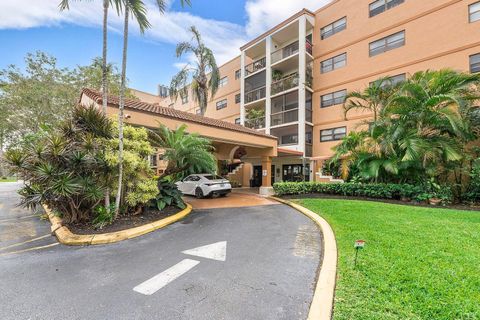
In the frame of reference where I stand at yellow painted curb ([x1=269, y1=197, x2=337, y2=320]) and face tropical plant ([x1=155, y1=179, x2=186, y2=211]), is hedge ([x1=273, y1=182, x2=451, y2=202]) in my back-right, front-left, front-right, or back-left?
front-right

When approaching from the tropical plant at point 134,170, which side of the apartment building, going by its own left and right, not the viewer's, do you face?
front

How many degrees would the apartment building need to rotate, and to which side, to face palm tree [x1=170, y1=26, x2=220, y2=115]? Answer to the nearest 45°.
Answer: approximately 45° to its right

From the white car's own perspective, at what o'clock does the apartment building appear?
The apartment building is roughly at 4 o'clock from the white car.

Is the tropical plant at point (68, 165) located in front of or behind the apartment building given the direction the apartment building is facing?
in front

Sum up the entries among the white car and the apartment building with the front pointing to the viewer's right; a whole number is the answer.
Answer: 0

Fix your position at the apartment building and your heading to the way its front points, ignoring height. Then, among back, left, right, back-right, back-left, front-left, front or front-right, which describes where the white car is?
front

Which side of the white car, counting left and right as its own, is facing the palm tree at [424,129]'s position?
back

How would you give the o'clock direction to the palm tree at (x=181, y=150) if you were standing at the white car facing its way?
The palm tree is roughly at 8 o'clock from the white car.

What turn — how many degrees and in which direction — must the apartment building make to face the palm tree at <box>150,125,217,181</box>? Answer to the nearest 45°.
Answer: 0° — it already faces it

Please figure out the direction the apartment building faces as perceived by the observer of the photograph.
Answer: facing the viewer and to the left of the viewer
